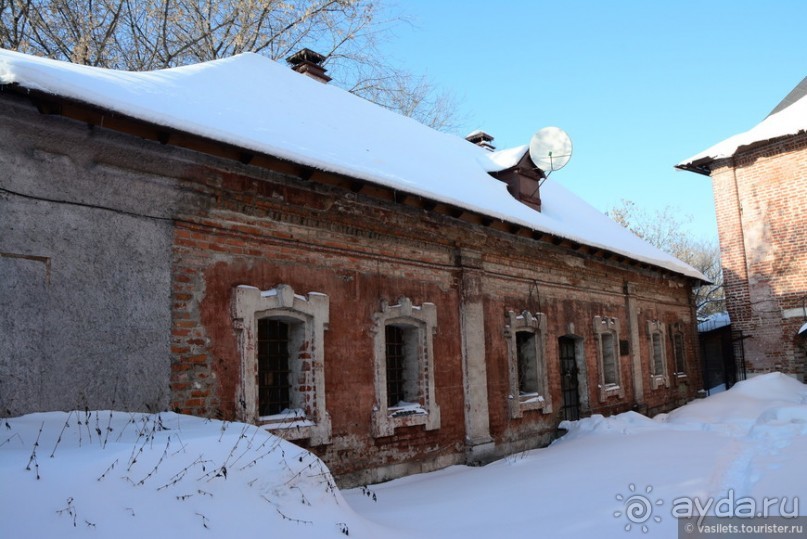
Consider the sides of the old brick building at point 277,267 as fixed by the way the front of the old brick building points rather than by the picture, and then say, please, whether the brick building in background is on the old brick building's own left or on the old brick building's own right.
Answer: on the old brick building's own left

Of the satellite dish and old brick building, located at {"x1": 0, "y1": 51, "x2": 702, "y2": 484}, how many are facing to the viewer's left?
0

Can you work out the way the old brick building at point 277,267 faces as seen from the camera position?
facing the viewer and to the right of the viewer

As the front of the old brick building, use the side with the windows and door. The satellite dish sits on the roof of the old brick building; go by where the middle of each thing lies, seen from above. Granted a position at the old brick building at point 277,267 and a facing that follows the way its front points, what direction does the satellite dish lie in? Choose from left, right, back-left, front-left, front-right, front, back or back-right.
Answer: left
